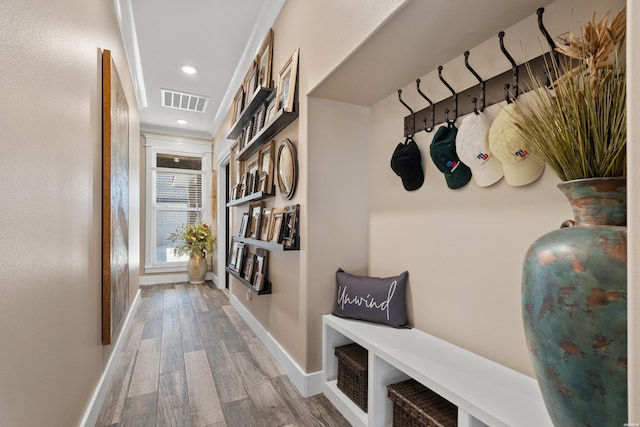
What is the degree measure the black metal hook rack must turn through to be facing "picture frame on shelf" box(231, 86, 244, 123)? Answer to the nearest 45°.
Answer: approximately 90° to its right

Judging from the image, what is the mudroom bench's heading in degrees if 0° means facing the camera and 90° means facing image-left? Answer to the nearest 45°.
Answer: approximately 45°

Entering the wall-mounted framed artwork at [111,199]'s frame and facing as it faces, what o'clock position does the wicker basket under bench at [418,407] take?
The wicker basket under bench is roughly at 2 o'clock from the wall-mounted framed artwork.

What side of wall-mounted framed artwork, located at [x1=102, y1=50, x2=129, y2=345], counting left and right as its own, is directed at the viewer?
right

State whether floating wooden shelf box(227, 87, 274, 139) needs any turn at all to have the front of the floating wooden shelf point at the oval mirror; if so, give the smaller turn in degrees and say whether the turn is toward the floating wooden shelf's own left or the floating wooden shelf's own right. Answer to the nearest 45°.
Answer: approximately 90° to the floating wooden shelf's own left

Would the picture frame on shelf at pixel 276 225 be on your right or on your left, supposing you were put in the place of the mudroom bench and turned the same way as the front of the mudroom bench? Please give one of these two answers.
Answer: on your right

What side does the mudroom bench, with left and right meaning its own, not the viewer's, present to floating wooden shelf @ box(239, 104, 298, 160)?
right

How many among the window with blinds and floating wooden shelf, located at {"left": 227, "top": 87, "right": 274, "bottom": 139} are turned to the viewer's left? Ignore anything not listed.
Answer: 1

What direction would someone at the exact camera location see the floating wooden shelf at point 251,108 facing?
facing to the left of the viewer

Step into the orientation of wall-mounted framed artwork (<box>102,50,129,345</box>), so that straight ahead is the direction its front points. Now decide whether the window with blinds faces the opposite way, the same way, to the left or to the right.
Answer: to the right

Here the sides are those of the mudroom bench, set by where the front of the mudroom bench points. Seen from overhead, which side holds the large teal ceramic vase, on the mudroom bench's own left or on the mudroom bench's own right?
on the mudroom bench's own left
